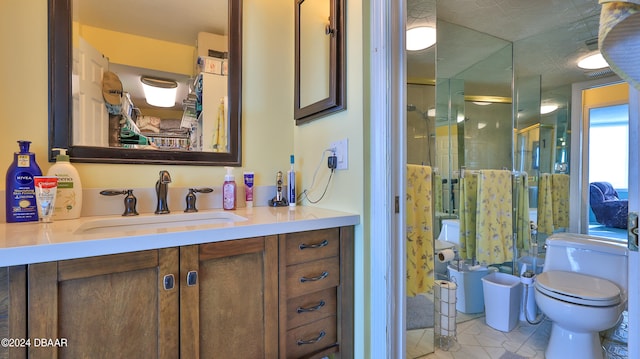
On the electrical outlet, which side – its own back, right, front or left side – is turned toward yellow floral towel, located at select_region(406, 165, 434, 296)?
back

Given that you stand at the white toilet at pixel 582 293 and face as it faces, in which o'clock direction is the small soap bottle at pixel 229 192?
The small soap bottle is roughly at 12 o'clock from the white toilet.

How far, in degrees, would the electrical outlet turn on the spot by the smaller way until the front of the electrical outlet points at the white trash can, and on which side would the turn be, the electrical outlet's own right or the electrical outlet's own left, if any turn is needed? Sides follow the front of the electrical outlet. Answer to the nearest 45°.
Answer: approximately 180°

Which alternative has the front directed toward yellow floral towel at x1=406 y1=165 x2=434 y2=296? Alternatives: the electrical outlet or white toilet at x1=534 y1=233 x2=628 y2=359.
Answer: the white toilet

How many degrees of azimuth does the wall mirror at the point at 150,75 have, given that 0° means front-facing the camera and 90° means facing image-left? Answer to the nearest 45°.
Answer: approximately 0°

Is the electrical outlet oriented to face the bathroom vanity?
yes

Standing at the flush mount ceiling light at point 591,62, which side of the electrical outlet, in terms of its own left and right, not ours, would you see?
back
